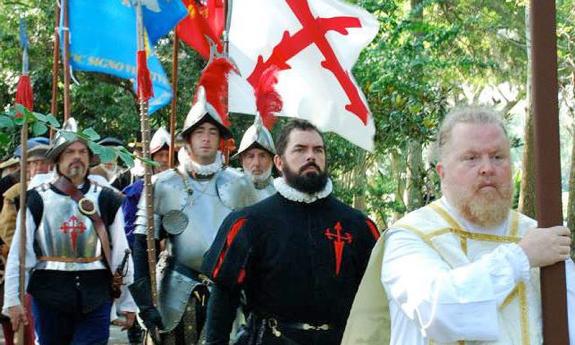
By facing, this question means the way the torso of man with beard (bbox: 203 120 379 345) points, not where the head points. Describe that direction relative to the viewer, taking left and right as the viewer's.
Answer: facing the viewer and to the right of the viewer

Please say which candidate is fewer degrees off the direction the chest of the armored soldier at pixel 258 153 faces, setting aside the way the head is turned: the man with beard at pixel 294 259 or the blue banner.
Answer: the man with beard

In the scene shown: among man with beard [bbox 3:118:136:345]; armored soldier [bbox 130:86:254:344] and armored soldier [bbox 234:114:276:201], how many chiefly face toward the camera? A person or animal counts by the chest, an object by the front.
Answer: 3

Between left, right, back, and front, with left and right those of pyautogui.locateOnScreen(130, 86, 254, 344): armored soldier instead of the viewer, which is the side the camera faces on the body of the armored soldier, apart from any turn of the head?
front

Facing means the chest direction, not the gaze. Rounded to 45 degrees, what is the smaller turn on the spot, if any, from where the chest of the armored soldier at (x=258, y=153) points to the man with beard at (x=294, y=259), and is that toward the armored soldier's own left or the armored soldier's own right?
0° — they already face them

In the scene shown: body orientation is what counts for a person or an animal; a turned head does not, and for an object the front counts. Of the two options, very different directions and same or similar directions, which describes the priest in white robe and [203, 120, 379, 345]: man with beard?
same or similar directions

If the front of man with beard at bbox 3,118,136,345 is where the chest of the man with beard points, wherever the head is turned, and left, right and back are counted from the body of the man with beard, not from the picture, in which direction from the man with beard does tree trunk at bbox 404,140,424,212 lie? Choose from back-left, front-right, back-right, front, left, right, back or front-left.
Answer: back-left

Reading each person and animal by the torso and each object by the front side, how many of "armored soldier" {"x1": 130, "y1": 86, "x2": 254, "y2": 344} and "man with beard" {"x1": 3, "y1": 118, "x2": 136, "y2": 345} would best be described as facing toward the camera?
2

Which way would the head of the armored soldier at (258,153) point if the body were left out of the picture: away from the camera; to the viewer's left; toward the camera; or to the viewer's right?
toward the camera

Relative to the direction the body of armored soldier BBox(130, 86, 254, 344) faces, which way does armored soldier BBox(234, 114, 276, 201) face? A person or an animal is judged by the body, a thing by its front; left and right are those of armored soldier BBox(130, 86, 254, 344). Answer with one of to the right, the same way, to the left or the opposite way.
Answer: the same way

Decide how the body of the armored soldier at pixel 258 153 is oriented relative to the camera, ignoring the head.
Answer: toward the camera

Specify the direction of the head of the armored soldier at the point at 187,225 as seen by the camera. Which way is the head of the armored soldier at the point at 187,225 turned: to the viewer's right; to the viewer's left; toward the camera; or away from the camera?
toward the camera
